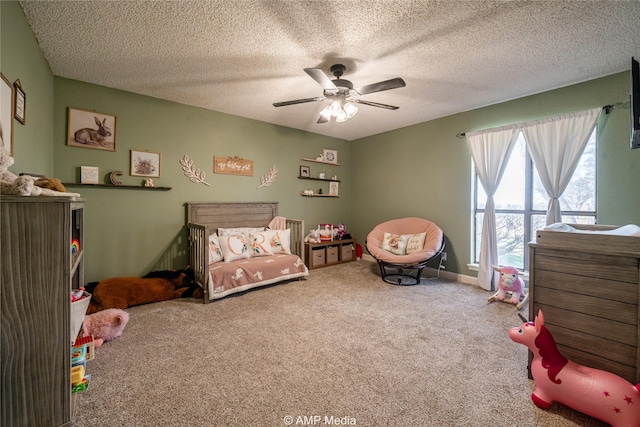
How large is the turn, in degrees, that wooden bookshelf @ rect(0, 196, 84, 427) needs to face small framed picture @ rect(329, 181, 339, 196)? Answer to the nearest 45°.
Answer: approximately 45° to its left

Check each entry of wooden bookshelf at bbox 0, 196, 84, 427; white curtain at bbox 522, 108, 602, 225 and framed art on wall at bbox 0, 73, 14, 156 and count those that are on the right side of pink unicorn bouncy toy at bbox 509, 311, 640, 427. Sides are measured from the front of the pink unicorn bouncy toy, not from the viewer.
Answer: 1

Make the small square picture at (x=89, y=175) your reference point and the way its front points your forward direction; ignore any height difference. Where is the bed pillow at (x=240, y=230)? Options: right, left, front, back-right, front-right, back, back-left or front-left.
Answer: left

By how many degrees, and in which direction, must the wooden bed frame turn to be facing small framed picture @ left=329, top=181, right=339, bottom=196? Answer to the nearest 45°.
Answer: approximately 90° to its left

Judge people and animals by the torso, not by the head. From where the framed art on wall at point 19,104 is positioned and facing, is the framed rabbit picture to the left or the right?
on its left

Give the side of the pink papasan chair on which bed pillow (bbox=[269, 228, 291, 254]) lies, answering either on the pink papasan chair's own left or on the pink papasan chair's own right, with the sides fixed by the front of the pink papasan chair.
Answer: on the pink papasan chair's own right

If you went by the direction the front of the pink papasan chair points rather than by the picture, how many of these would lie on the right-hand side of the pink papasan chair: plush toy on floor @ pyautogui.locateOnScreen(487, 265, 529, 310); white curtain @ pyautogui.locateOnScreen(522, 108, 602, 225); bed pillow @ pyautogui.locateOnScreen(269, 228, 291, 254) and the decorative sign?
2

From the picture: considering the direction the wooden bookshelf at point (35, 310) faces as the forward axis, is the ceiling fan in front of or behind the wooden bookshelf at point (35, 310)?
in front

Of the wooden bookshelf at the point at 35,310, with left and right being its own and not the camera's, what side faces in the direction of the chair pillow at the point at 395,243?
front

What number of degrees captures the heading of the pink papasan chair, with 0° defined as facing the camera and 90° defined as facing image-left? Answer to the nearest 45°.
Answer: approximately 0°

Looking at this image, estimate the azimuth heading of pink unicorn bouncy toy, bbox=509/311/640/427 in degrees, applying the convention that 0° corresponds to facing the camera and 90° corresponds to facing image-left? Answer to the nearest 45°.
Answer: approximately 90°

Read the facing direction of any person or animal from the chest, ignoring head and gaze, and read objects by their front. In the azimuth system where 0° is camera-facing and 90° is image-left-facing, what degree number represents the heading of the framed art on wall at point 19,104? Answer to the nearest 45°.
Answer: approximately 270°
